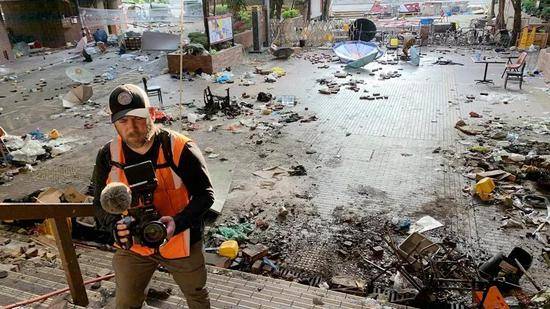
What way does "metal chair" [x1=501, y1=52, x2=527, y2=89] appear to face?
to the viewer's left

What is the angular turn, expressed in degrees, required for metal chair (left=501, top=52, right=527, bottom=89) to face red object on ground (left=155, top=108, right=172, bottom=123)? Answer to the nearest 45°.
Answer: approximately 45° to its left

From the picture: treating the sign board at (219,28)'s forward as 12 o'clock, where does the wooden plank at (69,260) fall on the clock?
The wooden plank is roughly at 12 o'clock from the sign board.

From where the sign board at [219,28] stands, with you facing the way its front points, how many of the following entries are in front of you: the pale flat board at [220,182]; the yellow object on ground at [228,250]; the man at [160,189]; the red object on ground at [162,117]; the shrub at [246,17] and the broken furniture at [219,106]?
5

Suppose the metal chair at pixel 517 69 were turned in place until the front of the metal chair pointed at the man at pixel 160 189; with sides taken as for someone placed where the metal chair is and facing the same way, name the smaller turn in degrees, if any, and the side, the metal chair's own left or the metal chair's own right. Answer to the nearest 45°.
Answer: approximately 90° to the metal chair's own left
